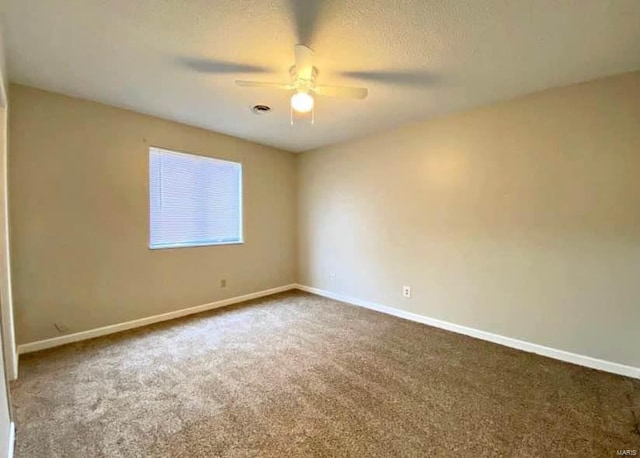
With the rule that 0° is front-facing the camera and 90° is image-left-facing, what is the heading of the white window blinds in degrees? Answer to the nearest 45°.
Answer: approximately 315°

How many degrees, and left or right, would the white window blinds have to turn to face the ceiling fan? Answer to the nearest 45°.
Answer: approximately 45° to its right
